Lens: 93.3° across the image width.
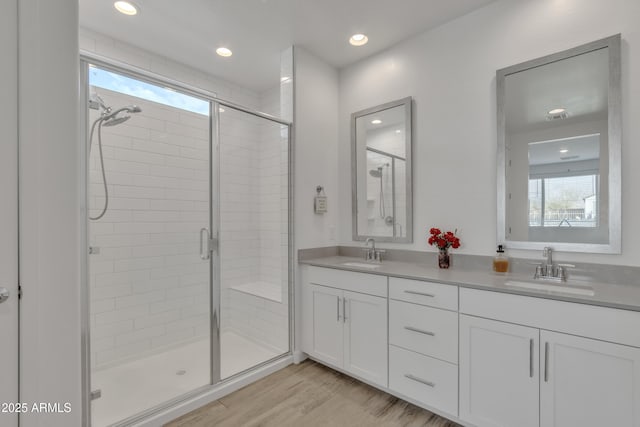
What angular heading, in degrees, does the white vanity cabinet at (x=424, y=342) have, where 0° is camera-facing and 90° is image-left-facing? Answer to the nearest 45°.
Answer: approximately 45°

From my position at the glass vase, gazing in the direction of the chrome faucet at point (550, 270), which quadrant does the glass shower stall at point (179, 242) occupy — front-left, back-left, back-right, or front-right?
back-right

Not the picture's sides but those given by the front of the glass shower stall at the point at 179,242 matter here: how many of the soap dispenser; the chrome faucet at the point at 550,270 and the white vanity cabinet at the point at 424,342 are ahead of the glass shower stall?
3

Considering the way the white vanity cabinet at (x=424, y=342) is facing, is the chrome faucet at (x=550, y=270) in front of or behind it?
behind

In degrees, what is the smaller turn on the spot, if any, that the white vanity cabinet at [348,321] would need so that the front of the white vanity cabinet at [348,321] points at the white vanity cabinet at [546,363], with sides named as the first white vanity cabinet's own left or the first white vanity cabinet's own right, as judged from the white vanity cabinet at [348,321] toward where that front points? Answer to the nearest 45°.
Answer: approximately 90° to the first white vanity cabinet's own left

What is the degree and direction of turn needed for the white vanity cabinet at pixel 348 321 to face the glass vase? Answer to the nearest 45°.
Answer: approximately 135° to its left

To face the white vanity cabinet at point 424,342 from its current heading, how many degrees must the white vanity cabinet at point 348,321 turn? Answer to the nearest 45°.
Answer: approximately 90° to its left

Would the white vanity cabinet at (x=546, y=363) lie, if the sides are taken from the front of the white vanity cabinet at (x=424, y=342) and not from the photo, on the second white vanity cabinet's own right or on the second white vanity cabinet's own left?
on the second white vanity cabinet's own left

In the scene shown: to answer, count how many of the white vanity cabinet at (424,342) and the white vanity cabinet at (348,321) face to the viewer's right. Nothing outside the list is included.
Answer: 0

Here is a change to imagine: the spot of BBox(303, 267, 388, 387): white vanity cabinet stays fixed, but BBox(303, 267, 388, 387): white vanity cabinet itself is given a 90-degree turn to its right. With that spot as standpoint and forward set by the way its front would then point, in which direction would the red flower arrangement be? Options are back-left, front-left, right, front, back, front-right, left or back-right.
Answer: back-right

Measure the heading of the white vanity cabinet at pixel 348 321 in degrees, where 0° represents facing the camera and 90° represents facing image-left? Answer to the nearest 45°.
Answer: approximately 45°
